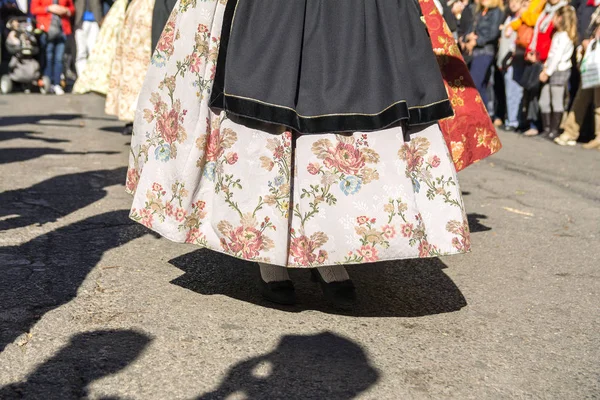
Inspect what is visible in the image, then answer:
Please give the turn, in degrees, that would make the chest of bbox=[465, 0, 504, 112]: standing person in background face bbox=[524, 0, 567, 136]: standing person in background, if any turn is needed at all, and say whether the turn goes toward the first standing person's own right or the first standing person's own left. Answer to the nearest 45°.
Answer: approximately 90° to the first standing person's own left

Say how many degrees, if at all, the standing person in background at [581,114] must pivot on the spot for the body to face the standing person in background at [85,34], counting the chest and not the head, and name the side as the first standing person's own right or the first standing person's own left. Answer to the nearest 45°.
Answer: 0° — they already face them

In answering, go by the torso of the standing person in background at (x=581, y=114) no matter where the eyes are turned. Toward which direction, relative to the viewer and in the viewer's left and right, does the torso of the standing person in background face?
facing to the left of the viewer

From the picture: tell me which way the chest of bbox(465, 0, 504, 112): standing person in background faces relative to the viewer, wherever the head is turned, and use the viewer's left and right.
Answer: facing the viewer and to the left of the viewer

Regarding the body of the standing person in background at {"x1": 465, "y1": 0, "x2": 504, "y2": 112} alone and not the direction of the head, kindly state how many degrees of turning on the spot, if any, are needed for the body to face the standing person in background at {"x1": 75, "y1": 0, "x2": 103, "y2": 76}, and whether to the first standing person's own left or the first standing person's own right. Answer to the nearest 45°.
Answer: approximately 45° to the first standing person's own right

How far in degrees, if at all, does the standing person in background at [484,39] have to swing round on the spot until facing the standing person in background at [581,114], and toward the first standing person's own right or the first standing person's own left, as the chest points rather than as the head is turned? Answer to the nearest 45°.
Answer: approximately 90° to the first standing person's own left

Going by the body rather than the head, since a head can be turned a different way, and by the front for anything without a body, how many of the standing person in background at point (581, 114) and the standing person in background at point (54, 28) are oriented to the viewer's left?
1

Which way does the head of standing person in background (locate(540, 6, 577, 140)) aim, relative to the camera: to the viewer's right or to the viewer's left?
to the viewer's left

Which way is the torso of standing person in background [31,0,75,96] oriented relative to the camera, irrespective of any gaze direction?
toward the camera

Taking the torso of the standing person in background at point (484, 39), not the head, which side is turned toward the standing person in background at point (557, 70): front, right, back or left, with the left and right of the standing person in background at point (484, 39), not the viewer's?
left
